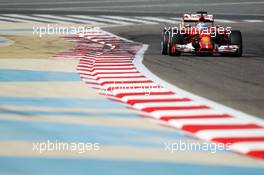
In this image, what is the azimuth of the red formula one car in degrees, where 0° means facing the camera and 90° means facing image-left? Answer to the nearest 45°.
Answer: approximately 0°
